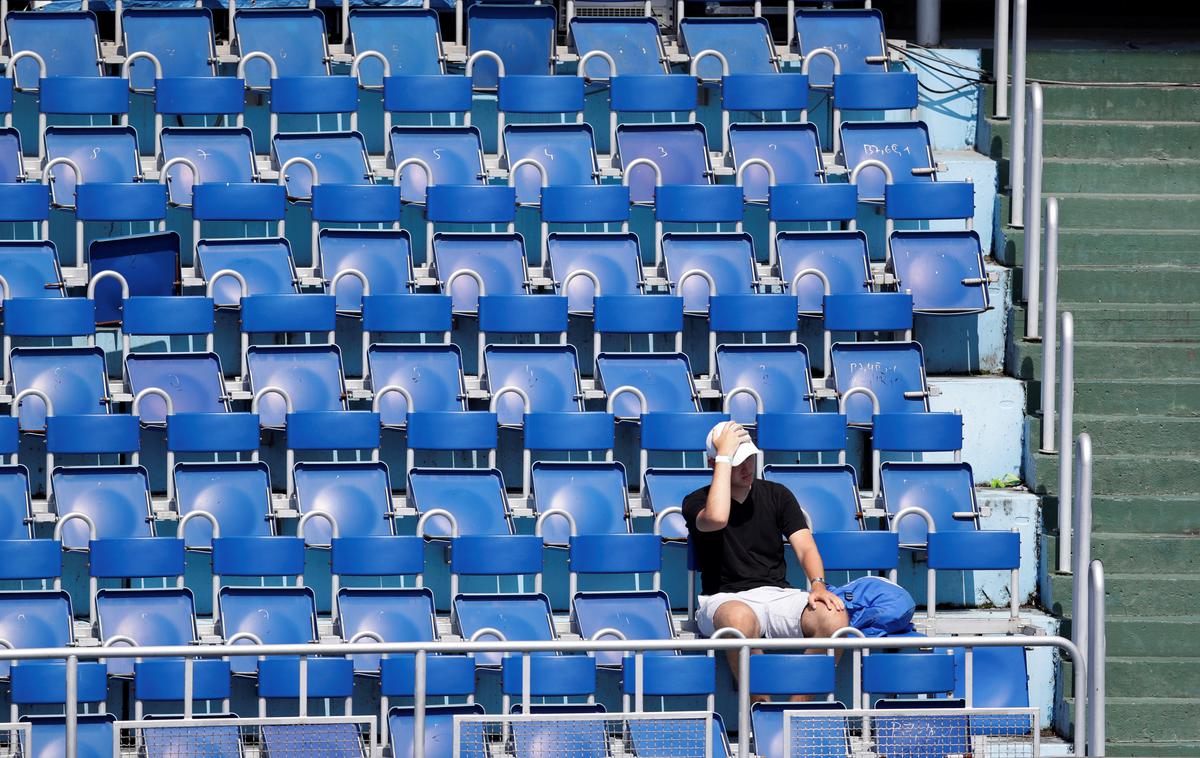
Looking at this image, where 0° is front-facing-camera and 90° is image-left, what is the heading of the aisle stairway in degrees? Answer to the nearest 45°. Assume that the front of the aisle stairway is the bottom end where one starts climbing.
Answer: approximately 0°

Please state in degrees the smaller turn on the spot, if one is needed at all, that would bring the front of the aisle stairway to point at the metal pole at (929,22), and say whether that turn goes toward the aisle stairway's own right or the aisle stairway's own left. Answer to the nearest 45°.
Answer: approximately 135° to the aisle stairway's own right

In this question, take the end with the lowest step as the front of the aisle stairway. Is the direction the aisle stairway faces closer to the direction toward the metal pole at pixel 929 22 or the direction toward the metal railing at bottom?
the metal railing at bottom

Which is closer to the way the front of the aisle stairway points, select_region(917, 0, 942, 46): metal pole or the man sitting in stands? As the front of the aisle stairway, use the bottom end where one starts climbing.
the man sitting in stands

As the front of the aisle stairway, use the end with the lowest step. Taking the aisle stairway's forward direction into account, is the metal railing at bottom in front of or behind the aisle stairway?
in front
